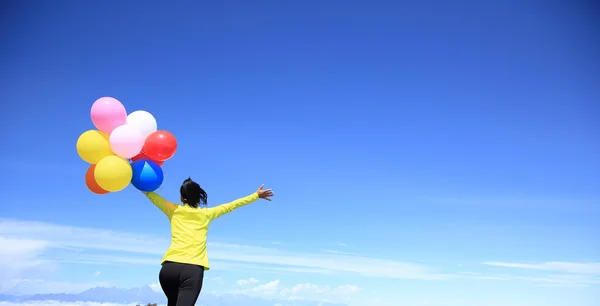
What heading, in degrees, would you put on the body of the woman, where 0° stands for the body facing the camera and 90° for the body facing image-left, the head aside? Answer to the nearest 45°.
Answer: approximately 180°

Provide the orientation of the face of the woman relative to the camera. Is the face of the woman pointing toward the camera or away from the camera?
away from the camera

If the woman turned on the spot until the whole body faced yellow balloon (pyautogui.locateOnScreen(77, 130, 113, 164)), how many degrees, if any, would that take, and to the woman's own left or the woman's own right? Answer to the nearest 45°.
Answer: approximately 45° to the woman's own left

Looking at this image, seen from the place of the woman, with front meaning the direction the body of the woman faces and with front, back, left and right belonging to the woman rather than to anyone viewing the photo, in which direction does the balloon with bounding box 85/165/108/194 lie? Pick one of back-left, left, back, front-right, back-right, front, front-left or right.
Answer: front-left
